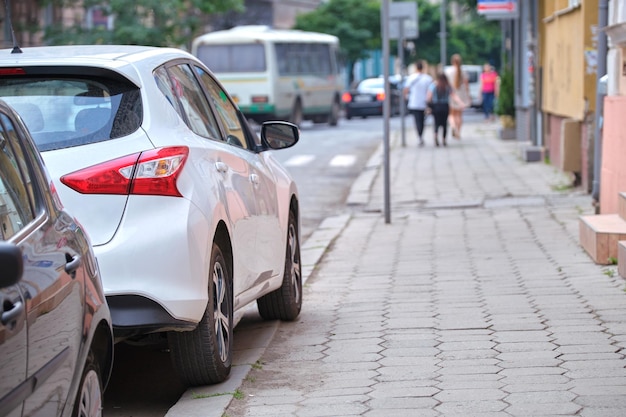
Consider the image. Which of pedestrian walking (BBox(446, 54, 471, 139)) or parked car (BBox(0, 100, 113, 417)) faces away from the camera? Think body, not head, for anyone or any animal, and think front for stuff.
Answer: the pedestrian walking

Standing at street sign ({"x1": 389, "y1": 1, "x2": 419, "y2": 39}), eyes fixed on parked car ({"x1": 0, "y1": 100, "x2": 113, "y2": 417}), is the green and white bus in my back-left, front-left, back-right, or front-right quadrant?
back-right

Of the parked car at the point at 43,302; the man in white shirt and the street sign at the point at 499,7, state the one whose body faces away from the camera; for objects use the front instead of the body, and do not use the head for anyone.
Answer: the man in white shirt

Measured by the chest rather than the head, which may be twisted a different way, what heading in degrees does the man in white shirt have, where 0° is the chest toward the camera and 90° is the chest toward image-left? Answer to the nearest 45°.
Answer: approximately 180°

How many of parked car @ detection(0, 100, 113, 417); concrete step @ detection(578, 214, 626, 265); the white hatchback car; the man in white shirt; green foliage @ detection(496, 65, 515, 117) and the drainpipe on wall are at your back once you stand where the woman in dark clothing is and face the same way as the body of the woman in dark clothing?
4

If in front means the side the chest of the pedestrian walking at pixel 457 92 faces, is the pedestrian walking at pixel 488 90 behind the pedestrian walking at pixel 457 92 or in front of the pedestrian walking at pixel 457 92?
in front

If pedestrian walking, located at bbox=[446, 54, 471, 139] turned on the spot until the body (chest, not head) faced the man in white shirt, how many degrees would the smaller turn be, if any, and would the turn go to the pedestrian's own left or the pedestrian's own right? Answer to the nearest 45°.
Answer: approximately 135° to the pedestrian's own left

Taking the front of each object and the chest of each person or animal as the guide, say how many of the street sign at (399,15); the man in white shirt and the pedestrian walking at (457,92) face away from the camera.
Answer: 3

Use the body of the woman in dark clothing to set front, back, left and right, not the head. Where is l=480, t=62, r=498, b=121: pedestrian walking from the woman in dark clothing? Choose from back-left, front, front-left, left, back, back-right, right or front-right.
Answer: front

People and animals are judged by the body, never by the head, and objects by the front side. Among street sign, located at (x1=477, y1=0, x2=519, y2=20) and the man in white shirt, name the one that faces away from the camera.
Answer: the man in white shirt

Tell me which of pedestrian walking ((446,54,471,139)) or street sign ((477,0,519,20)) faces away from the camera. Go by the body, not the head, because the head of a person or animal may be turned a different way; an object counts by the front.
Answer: the pedestrian walking

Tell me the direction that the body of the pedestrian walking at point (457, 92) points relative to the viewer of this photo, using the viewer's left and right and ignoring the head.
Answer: facing away from the viewer
